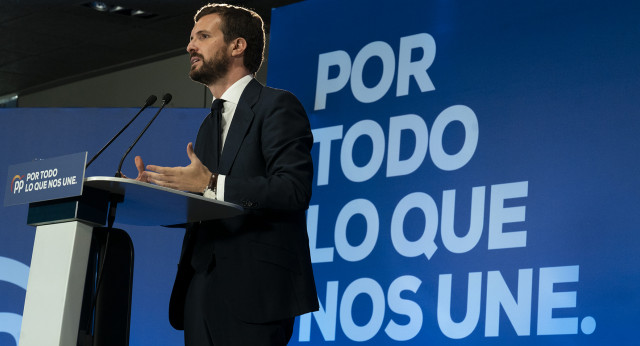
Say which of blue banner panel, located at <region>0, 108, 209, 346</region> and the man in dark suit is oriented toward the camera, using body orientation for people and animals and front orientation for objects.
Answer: the blue banner panel

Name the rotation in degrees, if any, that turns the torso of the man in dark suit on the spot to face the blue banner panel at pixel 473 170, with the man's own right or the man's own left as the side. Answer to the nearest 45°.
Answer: approximately 135° to the man's own right

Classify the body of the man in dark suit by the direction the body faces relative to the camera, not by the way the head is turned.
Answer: to the viewer's left

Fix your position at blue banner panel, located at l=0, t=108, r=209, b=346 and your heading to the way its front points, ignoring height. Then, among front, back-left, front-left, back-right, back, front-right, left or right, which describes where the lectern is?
front

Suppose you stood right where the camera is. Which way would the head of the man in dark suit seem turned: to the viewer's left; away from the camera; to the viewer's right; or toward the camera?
to the viewer's left

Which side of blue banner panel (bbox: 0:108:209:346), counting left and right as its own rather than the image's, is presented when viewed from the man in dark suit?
front

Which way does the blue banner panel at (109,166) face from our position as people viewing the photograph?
facing the viewer

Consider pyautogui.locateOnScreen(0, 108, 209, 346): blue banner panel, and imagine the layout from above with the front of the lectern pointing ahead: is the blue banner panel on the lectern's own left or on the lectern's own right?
on the lectern's own right

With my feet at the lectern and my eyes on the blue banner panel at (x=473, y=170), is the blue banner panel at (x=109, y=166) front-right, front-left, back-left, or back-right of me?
front-left

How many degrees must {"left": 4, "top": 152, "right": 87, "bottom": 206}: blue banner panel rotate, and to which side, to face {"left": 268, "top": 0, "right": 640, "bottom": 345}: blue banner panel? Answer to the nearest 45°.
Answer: approximately 180°
